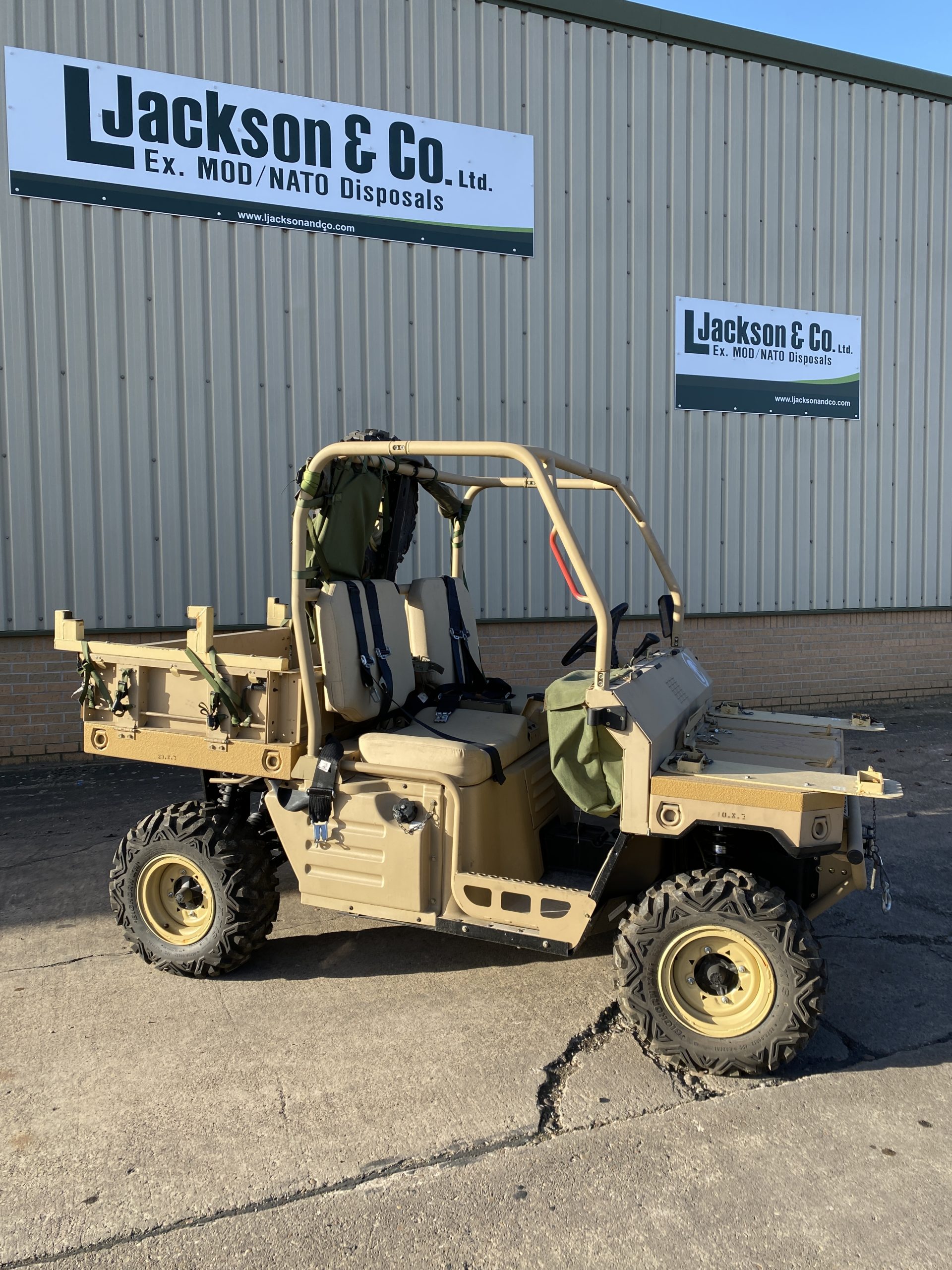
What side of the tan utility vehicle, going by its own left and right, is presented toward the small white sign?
left

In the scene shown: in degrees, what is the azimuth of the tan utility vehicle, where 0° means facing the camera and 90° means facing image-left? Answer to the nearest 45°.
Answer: approximately 315°

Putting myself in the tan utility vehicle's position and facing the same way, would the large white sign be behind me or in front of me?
behind

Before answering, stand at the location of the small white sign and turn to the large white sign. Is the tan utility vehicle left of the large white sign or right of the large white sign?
left
